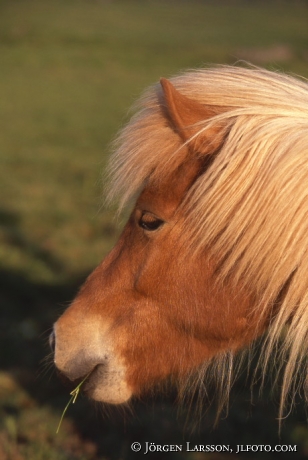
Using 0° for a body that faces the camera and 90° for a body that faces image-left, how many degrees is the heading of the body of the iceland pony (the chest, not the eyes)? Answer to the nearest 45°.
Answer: approximately 90°
